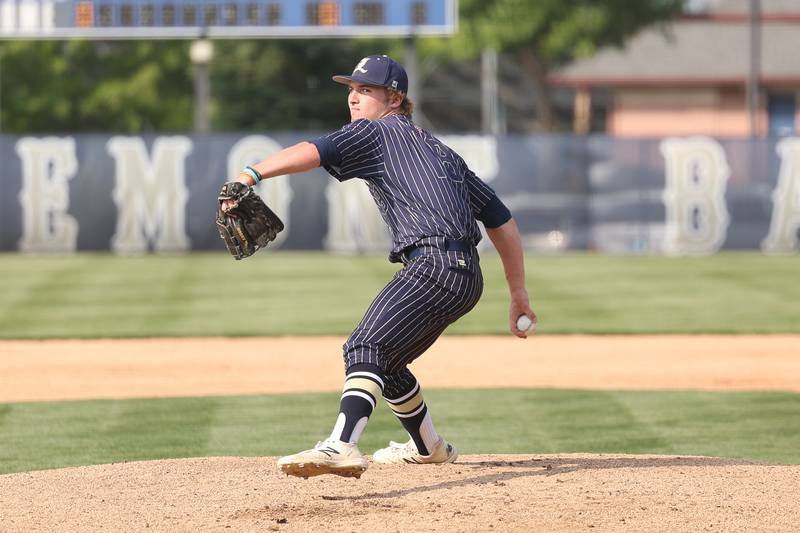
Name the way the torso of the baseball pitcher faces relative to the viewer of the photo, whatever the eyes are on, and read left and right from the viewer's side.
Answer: facing away from the viewer and to the left of the viewer

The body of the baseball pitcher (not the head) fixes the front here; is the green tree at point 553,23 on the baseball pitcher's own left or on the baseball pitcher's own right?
on the baseball pitcher's own right

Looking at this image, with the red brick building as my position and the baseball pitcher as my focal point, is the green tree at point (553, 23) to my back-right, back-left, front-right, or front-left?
front-right

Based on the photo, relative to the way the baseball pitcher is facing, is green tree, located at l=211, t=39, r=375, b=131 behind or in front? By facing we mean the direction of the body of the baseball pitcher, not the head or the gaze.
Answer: in front

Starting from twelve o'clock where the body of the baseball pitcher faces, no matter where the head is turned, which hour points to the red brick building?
The red brick building is roughly at 2 o'clock from the baseball pitcher.
